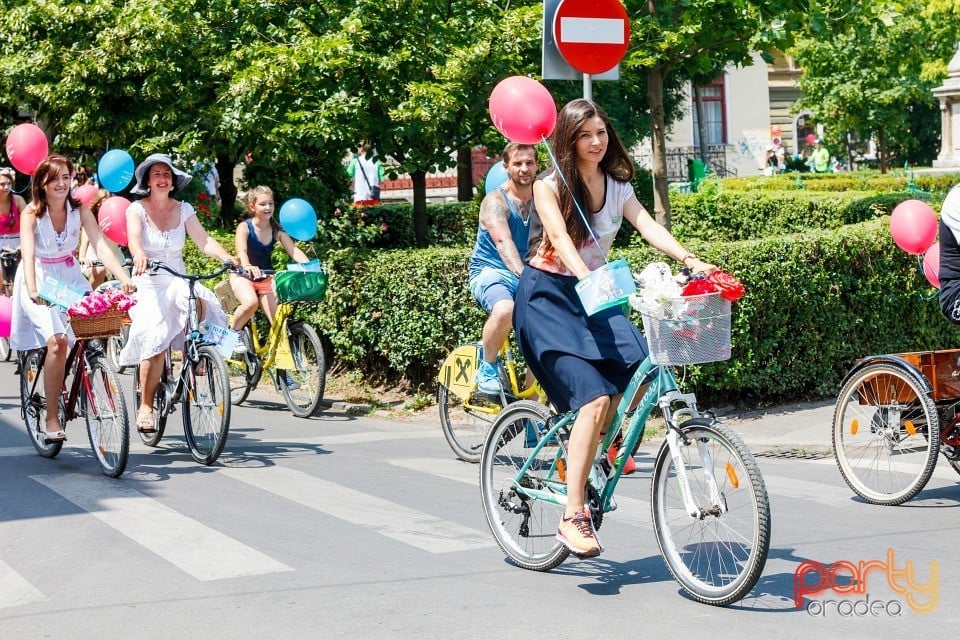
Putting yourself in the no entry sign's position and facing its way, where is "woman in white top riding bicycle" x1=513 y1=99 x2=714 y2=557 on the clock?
The woman in white top riding bicycle is roughly at 12 o'clock from the no entry sign.

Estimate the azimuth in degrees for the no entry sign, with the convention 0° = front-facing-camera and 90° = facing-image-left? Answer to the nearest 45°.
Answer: approximately 0°

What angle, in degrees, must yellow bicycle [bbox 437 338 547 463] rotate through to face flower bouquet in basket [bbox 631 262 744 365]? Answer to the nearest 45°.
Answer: approximately 45° to its right

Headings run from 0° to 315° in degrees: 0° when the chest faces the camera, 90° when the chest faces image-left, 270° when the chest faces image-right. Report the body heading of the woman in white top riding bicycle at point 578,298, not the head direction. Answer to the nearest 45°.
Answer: approximately 315°

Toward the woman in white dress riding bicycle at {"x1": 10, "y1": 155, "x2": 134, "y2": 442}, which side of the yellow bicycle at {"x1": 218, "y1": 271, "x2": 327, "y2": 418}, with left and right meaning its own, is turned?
right
